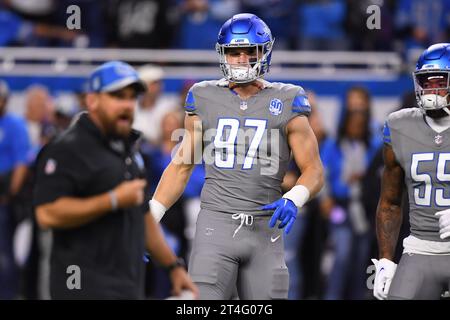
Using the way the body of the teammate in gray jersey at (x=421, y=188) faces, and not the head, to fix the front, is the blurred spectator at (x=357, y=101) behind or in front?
behind

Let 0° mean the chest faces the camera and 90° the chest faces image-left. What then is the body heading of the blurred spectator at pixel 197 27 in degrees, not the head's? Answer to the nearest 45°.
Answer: approximately 0°

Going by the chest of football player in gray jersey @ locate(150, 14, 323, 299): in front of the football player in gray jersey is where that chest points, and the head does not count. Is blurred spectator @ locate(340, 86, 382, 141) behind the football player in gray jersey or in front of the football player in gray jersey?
behind

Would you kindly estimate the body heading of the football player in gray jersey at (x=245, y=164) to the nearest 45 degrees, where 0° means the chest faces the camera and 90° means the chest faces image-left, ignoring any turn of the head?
approximately 0°

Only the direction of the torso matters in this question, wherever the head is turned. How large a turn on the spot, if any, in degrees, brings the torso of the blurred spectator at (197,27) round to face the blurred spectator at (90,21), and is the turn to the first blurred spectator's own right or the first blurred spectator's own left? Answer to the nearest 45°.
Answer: approximately 90° to the first blurred spectator's own right

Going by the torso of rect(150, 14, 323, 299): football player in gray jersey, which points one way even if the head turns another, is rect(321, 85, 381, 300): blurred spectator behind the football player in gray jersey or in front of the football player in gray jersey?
behind

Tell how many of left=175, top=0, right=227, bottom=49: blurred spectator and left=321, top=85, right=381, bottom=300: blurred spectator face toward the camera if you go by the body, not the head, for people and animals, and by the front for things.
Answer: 2
